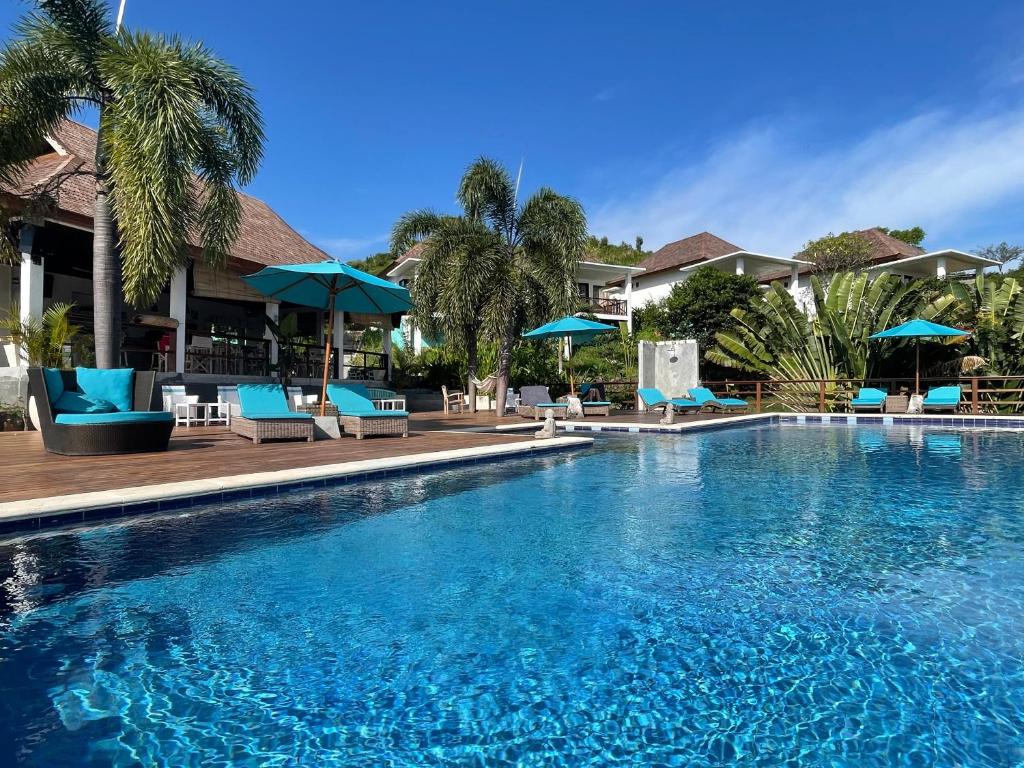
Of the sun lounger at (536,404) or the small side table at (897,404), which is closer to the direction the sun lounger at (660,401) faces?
the small side table

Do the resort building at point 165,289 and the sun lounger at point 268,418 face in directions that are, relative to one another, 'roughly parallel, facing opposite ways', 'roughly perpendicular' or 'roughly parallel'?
roughly parallel

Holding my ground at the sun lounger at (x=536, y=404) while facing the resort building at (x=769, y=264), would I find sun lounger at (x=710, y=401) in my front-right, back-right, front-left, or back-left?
front-right

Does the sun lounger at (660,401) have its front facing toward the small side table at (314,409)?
no

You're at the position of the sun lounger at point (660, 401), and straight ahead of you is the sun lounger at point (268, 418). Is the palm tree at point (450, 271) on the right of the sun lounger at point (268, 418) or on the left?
right

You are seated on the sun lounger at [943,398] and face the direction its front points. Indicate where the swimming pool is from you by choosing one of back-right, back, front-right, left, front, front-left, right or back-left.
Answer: front

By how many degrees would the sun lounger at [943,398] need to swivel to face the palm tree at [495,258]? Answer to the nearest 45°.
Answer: approximately 45° to its right

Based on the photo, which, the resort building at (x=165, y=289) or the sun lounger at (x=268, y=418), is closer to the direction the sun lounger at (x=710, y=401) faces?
the sun lounger

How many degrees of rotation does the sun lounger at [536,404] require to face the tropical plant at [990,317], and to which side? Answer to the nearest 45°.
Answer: approximately 45° to its left

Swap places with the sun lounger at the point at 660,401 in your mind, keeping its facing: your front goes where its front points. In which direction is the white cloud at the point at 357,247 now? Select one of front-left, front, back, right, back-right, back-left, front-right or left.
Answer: back

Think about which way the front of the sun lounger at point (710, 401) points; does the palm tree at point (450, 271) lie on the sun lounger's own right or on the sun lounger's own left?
on the sun lounger's own right

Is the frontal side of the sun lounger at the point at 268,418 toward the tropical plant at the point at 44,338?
no

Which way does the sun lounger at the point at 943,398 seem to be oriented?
toward the camera

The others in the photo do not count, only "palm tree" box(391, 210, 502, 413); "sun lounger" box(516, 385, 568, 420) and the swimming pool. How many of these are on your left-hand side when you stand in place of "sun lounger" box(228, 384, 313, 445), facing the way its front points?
2

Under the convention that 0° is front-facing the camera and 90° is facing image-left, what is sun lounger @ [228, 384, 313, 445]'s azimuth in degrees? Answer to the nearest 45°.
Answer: approximately 315°

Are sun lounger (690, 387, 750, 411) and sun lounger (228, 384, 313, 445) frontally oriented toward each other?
no

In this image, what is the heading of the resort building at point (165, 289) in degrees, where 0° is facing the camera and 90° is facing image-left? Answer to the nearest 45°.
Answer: approximately 315°

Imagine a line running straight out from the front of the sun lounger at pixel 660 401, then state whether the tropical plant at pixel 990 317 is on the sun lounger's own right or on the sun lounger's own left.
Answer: on the sun lounger's own left

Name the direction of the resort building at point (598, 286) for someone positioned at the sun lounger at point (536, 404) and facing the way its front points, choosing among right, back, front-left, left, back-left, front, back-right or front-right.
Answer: back-left

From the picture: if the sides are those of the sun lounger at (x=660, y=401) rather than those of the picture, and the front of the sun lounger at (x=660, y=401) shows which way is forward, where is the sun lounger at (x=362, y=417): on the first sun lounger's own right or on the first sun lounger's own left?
on the first sun lounger's own right
